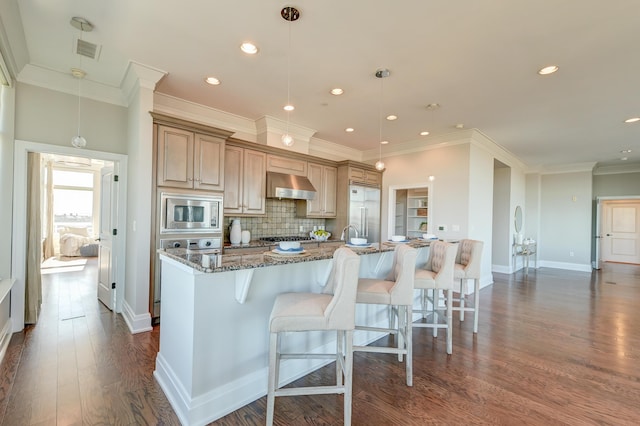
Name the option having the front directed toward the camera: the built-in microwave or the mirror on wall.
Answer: the built-in microwave

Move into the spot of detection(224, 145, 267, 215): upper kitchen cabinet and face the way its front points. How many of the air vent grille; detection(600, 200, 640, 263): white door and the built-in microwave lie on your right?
2

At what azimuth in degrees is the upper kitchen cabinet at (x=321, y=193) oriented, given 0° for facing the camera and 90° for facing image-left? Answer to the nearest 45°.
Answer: approximately 315°

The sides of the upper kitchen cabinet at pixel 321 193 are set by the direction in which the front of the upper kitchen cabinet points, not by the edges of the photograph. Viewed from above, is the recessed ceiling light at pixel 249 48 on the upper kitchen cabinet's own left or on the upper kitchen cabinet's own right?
on the upper kitchen cabinet's own right

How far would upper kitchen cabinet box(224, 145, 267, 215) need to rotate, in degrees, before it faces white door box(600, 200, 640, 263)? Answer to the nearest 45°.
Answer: approximately 45° to its left

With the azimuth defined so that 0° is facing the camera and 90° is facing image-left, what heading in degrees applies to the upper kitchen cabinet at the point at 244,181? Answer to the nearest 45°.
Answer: approximately 315°

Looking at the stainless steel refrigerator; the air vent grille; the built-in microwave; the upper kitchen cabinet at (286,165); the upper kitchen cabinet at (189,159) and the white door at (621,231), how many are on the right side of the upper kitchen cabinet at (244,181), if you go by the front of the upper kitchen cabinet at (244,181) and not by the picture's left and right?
3

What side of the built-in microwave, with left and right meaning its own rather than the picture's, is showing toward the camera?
front

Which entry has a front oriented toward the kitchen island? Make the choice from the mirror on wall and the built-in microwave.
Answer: the built-in microwave

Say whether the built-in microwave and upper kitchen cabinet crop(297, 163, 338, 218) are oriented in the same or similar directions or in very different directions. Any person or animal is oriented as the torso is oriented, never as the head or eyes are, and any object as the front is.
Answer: same or similar directions

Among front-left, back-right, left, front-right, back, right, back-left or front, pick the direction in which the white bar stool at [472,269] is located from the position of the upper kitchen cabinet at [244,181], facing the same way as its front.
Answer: front
